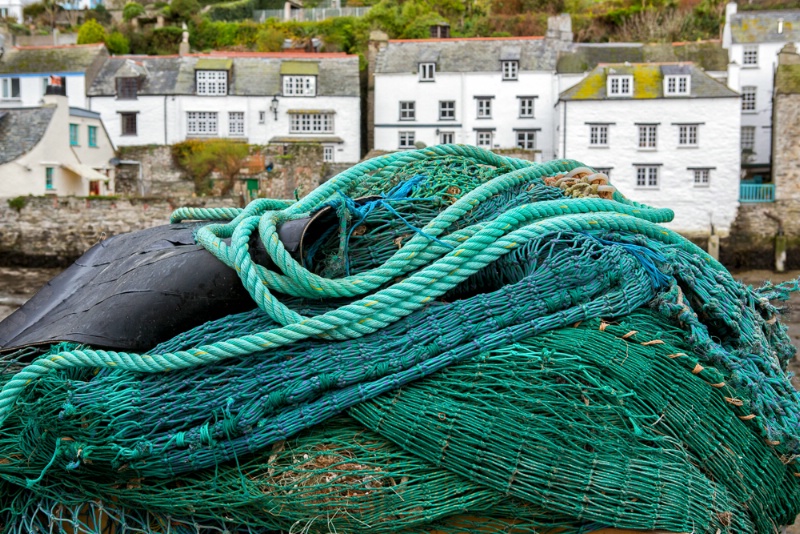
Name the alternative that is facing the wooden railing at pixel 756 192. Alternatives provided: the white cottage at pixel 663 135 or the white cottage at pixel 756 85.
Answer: the white cottage at pixel 756 85

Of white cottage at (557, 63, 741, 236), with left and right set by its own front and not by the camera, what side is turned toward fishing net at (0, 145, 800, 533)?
front

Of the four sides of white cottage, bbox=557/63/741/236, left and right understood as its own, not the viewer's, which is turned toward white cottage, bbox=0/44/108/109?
right

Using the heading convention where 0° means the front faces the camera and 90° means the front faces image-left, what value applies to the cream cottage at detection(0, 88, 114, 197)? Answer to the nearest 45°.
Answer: approximately 315°

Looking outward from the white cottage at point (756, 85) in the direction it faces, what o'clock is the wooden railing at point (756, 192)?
The wooden railing is roughly at 12 o'clock from the white cottage.

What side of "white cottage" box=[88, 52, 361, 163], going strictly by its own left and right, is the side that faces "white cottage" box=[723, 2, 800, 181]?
left

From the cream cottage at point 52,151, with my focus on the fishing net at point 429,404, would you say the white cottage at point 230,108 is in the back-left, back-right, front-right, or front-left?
back-left

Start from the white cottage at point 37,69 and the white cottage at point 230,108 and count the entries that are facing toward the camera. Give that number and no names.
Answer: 2

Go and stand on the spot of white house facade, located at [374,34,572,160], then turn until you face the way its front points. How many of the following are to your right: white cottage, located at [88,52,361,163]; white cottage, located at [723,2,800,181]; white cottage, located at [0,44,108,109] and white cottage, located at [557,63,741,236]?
2

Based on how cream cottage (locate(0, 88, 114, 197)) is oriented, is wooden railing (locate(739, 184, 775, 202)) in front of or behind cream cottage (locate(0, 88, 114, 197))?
in front

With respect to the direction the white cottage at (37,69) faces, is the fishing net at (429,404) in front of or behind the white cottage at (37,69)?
in front

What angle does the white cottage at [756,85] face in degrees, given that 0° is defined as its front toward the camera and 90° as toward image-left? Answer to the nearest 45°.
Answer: approximately 0°
